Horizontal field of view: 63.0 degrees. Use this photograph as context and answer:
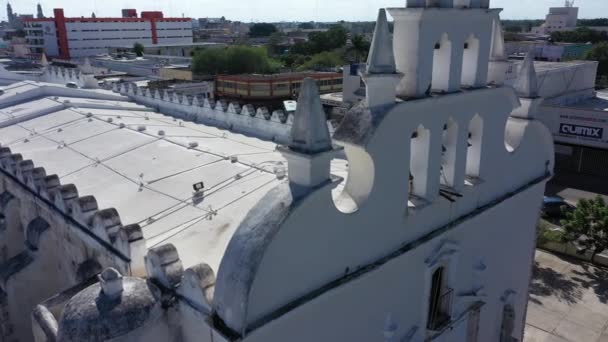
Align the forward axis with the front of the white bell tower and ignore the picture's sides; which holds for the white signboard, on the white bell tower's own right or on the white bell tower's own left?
on the white bell tower's own left

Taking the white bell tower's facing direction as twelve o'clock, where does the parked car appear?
The parked car is roughly at 8 o'clock from the white bell tower.

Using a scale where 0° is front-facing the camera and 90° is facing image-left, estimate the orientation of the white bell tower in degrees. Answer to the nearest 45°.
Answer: approximately 315°

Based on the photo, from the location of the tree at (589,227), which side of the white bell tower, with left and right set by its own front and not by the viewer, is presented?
left
